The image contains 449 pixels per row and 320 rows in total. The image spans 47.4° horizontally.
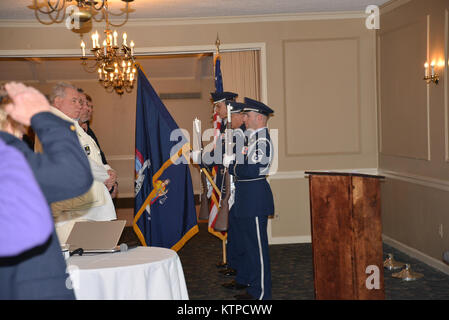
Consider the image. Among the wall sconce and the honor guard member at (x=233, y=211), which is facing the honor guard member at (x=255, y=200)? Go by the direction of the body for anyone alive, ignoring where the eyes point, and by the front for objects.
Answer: the wall sconce

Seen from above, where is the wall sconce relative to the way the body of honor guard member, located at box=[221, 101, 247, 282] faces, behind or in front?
behind

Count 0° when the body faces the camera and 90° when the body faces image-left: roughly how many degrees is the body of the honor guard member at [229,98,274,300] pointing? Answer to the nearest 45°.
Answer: approximately 90°

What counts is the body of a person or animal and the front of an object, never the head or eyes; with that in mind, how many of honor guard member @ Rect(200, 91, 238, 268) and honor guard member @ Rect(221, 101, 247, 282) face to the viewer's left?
2

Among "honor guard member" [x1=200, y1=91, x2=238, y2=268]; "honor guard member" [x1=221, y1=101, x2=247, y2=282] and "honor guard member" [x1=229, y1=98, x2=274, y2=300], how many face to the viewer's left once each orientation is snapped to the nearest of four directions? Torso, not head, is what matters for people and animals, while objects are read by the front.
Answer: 3

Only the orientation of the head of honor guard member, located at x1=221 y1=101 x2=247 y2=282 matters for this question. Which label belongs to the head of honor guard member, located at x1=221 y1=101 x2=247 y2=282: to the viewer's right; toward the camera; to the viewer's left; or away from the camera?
to the viewer's left

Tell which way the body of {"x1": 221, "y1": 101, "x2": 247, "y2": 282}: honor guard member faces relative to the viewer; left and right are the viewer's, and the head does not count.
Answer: facing to the left of the viewer

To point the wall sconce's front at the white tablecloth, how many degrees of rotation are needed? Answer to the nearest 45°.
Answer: approximately 45° to its left

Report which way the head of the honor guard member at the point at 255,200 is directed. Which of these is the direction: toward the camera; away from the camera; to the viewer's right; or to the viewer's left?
to the viewer's left

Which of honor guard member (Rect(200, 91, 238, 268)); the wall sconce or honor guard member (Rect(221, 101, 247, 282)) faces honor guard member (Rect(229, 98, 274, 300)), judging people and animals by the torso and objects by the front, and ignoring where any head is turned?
the wall sconce

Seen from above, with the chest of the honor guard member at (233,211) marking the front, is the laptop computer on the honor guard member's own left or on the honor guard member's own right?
on the honor guard member's own left

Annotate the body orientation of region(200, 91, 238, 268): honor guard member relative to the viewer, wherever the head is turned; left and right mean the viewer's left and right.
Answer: facing to the left of the viewer
